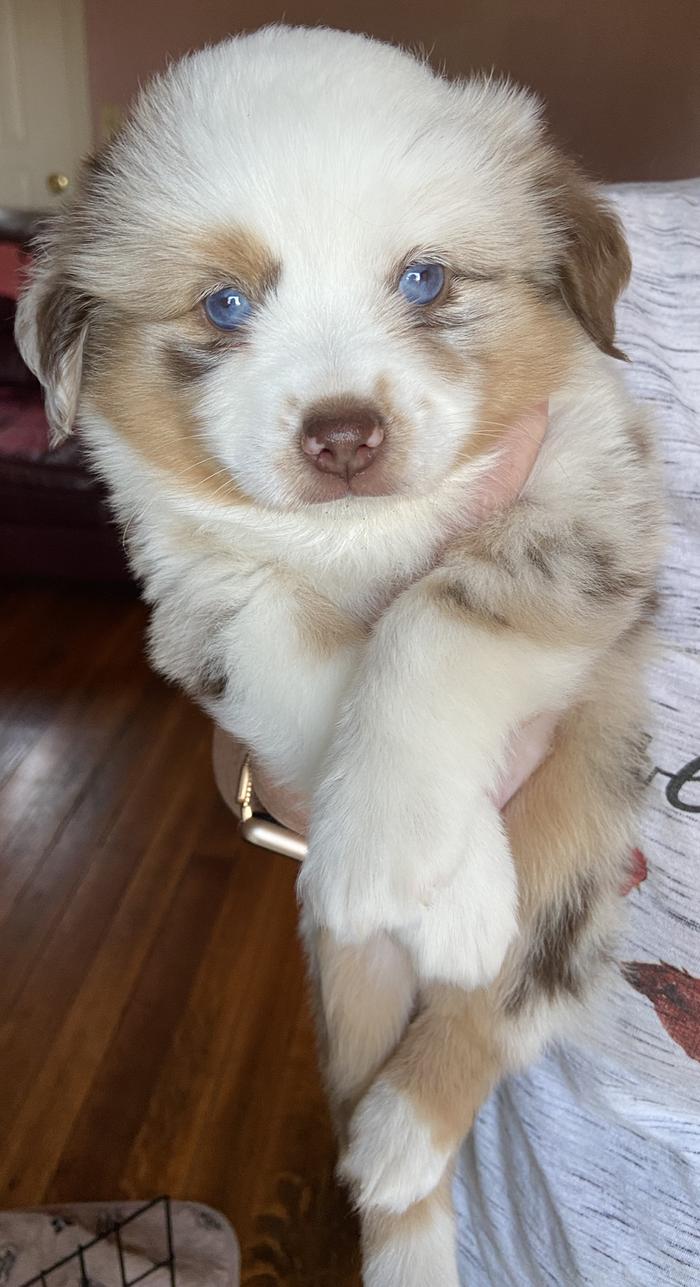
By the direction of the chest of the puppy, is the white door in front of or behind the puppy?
behind

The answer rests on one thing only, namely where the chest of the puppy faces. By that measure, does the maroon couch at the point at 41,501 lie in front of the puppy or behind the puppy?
behind

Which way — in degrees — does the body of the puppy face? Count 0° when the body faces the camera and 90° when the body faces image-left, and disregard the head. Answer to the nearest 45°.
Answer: approximately 0°
